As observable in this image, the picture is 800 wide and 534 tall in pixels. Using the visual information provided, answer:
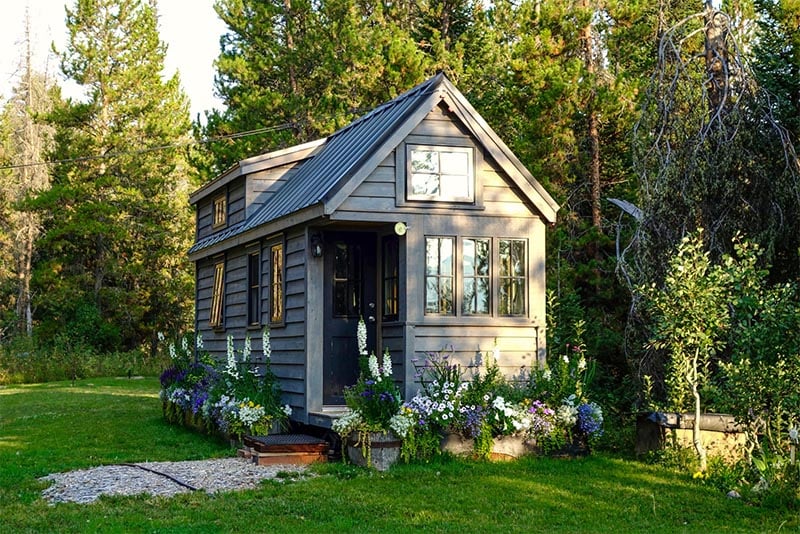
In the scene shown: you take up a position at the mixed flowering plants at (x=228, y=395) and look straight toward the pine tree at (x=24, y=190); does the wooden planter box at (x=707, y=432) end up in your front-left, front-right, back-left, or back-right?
back-right

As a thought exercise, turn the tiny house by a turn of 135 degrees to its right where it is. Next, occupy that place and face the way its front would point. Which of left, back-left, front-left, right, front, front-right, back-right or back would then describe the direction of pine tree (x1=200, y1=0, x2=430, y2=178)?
right

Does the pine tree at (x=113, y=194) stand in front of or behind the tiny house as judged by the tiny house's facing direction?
behind

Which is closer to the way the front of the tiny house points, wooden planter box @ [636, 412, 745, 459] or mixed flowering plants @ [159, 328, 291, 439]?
the wooden planter box

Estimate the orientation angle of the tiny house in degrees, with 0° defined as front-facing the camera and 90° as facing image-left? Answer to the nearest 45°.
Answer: approximately 315°

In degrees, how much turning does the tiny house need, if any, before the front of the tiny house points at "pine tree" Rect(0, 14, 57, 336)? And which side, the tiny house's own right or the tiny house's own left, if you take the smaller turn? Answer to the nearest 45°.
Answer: approximately 180°
